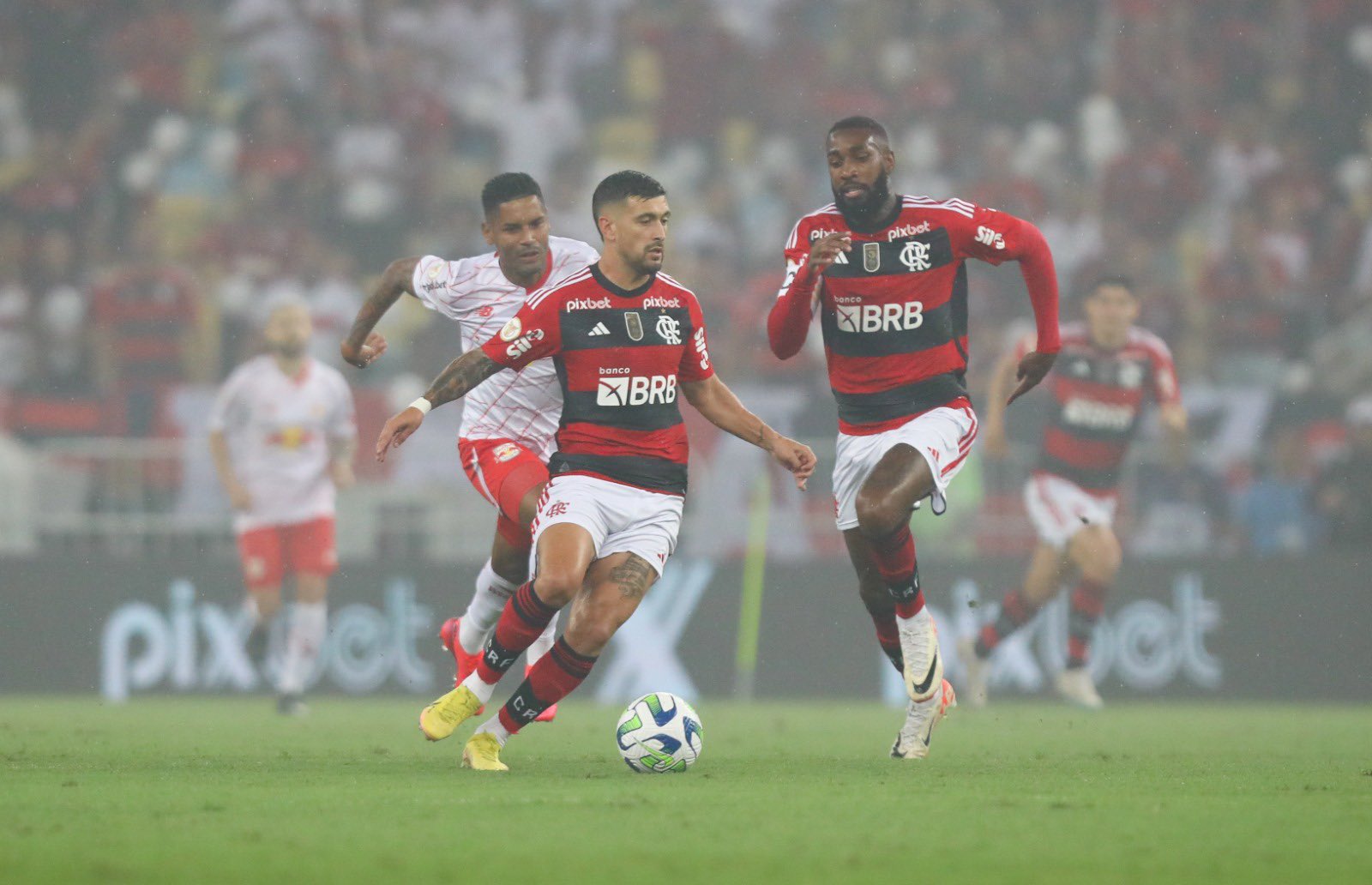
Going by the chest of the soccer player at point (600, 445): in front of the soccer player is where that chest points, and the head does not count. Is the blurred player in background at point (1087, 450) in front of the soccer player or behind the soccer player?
behind

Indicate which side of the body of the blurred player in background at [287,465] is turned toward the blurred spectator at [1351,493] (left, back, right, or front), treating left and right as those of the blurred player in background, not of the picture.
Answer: left

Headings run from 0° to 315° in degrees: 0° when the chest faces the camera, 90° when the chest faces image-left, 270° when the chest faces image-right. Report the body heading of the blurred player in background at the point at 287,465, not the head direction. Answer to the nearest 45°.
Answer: approximately 0°

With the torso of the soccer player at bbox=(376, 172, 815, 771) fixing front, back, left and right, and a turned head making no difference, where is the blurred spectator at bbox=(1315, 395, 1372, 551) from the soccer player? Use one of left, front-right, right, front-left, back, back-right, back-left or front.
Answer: back-left

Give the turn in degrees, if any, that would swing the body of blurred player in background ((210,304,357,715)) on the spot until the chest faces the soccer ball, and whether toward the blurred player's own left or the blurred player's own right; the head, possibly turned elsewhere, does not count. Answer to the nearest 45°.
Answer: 0° — they already face it

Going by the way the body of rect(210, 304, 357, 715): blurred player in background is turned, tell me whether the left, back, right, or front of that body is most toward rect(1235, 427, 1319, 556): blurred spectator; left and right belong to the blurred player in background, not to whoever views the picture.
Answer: left

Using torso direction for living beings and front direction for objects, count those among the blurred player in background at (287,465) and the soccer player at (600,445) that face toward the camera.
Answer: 2

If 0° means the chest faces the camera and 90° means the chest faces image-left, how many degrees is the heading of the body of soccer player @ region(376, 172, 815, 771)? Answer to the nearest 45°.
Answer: approximately 0°

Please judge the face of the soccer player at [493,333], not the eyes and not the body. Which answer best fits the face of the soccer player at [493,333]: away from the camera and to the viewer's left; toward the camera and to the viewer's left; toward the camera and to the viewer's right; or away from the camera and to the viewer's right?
toward the camera and to the viewer's right

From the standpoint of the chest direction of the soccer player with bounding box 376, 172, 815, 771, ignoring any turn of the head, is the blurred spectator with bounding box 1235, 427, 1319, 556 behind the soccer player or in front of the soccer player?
behind
